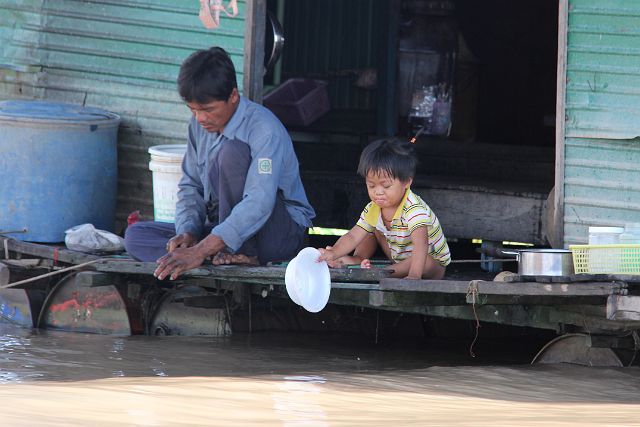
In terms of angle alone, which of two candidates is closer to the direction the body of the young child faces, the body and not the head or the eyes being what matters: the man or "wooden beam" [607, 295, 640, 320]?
the man

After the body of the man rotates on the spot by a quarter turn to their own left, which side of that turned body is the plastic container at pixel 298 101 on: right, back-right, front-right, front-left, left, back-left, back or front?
back-left

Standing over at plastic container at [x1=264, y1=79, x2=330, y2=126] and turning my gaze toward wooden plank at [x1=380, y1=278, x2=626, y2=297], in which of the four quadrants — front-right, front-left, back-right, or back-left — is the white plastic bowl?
front-right

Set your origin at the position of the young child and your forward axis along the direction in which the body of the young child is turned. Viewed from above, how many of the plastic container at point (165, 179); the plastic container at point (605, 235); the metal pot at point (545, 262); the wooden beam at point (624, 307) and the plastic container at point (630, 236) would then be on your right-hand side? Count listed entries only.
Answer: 1

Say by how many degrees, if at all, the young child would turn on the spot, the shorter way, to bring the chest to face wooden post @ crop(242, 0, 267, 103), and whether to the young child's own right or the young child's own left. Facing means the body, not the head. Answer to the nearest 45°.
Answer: approximately 90° to the young child's own right

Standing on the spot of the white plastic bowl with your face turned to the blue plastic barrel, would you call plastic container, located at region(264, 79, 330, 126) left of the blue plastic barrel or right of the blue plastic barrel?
right

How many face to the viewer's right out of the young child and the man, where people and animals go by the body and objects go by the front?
0

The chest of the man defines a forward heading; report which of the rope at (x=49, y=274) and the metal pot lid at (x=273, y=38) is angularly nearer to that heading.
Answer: the rope

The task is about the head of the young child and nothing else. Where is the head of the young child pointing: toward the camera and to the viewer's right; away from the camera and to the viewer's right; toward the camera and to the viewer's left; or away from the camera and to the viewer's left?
toward the camera and to the viewer's left

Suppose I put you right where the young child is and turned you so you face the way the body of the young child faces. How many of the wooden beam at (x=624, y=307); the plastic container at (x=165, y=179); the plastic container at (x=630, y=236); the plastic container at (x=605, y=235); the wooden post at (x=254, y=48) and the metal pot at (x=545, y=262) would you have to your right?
2

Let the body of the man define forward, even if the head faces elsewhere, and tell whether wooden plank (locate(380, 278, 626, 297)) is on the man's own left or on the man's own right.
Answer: on the man's own left

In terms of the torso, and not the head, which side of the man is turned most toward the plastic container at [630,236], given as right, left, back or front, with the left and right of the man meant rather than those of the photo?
left

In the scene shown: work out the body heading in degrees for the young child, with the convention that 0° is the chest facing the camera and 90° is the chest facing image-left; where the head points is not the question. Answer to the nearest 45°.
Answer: approximately 45°

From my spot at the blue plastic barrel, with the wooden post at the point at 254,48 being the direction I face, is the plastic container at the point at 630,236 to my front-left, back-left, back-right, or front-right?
front-right

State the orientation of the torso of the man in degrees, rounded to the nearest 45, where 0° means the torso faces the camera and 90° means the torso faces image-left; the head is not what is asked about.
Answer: approximately 45°

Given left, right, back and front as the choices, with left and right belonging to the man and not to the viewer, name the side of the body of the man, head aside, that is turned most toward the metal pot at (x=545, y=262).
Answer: left

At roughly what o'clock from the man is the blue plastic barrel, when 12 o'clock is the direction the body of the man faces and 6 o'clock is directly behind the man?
The blue plastic barrel is roughly at 3 o'clock from the man.

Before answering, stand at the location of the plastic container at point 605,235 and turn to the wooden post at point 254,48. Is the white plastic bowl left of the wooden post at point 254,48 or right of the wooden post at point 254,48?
left
